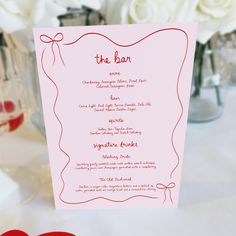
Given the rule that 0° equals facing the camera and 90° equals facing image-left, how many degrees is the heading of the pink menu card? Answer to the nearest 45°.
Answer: approximately 0°
